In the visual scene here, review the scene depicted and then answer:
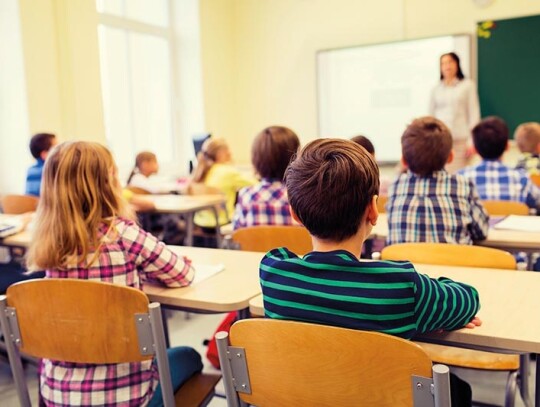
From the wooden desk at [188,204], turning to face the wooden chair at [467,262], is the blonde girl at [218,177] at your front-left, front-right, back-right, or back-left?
back-left

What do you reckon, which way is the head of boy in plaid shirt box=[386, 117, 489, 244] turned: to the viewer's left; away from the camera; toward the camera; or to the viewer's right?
away from the camera

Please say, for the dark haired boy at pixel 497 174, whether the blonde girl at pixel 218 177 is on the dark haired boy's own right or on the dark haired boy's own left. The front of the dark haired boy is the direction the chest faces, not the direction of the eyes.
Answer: on the dark haired boy's own left

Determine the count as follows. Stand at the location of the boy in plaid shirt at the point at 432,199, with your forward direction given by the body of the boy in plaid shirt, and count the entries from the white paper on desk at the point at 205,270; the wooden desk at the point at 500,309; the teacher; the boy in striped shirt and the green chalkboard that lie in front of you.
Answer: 2

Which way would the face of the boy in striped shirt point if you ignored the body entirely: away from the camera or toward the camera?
away from the camera

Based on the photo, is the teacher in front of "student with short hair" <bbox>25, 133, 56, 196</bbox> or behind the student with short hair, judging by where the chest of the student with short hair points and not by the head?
in front

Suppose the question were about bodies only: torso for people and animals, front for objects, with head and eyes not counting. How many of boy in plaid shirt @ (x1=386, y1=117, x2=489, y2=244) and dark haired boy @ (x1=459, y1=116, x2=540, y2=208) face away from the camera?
2

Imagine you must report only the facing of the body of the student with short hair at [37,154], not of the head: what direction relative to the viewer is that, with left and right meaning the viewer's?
facing away from the viewer and to the right of the viewer

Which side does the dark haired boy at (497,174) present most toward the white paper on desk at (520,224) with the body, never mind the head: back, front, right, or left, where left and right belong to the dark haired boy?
back

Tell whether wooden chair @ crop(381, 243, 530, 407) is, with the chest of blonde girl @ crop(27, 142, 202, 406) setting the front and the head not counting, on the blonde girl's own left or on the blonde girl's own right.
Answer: on the blonde girl's own right

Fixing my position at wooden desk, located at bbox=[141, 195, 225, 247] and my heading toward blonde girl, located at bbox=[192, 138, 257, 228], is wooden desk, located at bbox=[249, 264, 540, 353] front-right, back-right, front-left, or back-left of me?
back-right

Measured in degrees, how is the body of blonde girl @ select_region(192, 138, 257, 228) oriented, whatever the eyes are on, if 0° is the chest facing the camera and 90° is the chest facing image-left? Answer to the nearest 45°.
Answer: approximately 225°

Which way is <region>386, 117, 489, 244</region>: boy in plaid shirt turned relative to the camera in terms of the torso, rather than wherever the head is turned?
away from the camera

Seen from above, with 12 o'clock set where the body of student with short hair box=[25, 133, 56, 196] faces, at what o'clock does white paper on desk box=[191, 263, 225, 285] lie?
The white paper on desk is roughly at 4 o'clock from the student with short hair.

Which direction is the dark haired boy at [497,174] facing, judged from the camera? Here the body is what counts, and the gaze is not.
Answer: away from the camera

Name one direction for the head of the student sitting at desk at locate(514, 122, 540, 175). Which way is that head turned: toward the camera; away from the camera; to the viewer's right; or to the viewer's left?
away from the camera

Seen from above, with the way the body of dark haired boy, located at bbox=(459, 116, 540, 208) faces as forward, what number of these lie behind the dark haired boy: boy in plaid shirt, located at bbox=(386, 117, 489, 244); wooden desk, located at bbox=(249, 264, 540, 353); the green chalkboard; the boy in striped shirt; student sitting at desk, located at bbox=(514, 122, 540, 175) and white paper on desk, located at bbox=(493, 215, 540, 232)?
4

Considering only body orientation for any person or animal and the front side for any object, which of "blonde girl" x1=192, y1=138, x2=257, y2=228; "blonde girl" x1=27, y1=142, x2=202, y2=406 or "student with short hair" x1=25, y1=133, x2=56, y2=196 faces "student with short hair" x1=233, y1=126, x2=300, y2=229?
"blonde girl" x1=27, y1=142, x2=202, y2=406
